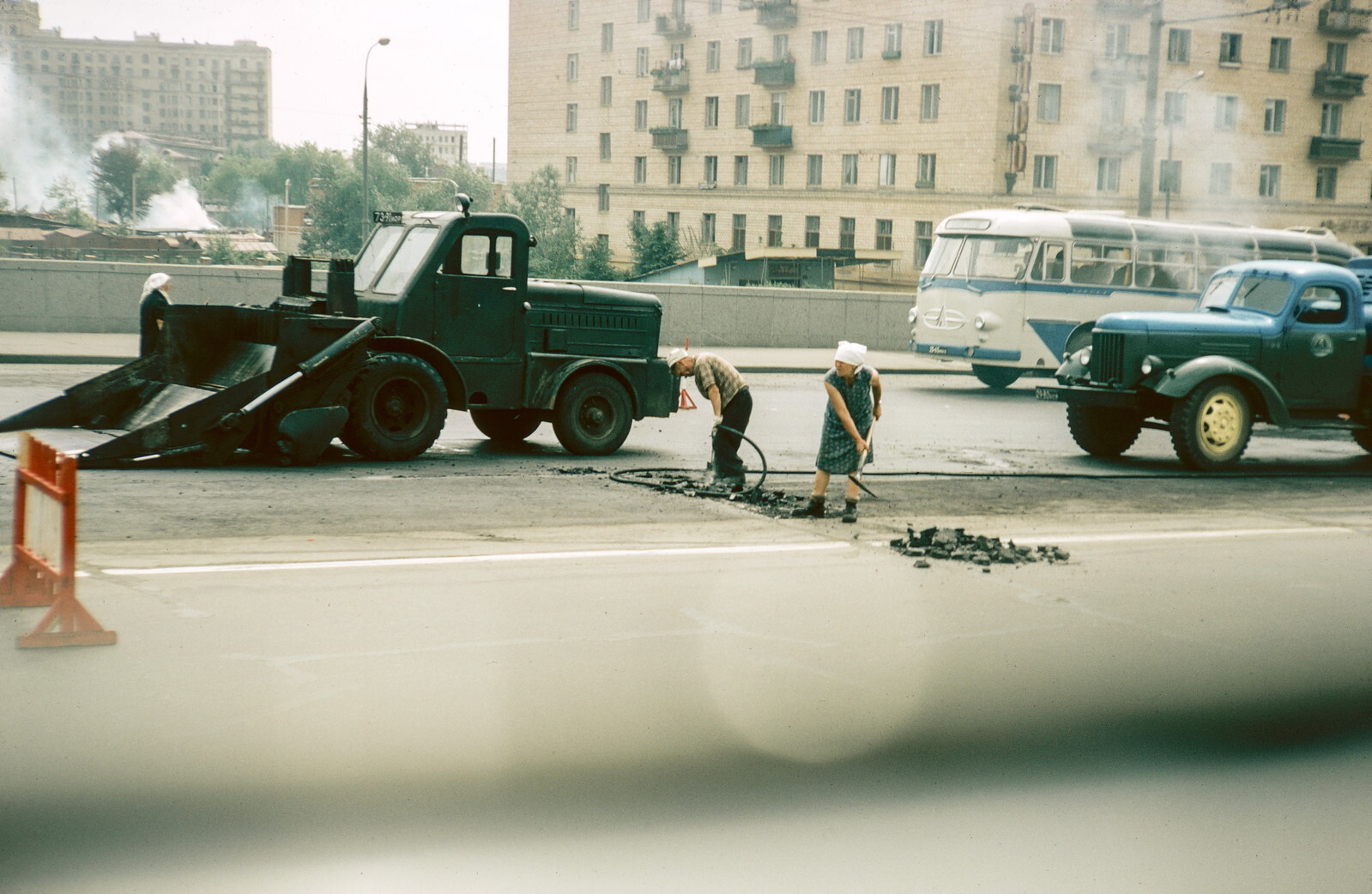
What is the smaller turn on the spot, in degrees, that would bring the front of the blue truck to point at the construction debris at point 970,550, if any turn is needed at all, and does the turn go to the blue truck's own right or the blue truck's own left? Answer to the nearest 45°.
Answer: approximately 45° to the blue truck's own left

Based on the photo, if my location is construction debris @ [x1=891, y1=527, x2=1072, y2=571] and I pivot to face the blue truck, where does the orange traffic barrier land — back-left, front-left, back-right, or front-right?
back-left

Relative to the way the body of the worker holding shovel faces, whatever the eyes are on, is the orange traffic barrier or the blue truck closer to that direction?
the orange traffic barrier

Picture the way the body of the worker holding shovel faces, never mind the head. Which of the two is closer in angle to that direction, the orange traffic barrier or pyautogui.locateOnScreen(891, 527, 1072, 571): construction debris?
the orange traffic barrier

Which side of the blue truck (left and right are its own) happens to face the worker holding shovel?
front

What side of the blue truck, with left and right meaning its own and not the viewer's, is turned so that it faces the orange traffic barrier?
front

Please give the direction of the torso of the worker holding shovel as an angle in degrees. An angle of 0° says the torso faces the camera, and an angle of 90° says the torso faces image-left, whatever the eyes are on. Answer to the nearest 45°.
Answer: approximately 45°

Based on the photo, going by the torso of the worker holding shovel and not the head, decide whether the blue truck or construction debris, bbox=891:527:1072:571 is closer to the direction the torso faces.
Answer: the construction debris

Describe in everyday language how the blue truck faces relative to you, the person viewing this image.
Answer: facing the viewer and to the left of the viewer

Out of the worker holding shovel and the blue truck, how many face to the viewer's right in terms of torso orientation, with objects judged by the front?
0
